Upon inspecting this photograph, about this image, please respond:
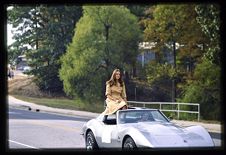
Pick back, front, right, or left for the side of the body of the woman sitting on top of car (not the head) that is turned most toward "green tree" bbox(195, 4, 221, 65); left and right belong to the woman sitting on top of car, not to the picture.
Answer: left

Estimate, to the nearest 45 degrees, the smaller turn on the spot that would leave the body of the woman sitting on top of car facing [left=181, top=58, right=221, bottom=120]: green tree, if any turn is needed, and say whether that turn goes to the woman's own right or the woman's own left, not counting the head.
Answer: approximately 135° to the woman's own left

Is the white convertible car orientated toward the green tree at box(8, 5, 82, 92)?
no

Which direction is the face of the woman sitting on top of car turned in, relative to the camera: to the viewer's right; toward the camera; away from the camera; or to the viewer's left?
toward the camera

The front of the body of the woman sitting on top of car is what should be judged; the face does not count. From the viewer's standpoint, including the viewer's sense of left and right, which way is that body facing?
facing the viewer and to the right of the viewer
